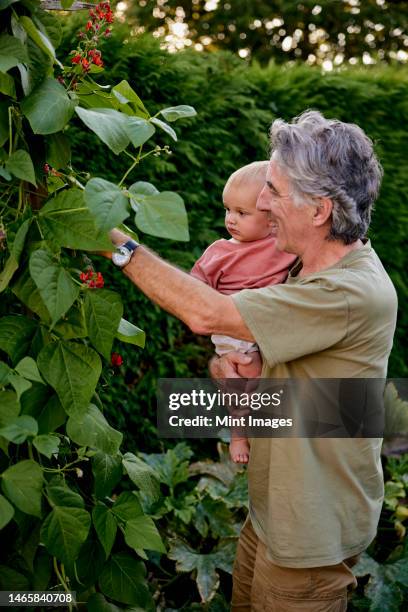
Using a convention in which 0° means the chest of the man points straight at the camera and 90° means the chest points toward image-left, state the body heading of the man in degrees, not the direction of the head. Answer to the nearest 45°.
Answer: approximately 90°
